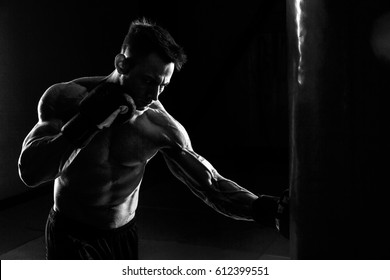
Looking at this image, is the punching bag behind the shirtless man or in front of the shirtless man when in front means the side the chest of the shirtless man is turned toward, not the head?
in front

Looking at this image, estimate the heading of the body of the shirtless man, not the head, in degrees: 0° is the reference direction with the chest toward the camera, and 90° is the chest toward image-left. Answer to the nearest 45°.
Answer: approximately 315°
